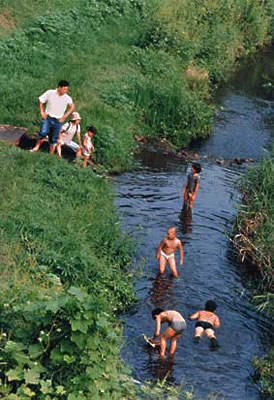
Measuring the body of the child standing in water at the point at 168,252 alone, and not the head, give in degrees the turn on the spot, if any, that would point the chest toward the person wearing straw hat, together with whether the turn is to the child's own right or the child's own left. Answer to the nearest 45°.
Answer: approximately 135° to the child's own right

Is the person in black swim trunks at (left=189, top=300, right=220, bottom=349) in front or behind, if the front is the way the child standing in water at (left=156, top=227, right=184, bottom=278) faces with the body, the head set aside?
in front

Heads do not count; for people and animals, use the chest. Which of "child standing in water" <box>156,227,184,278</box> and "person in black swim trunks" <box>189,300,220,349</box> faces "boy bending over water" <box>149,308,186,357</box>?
the child standing in water

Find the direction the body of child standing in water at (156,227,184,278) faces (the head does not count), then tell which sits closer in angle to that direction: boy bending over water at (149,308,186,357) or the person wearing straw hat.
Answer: the boy bending over water

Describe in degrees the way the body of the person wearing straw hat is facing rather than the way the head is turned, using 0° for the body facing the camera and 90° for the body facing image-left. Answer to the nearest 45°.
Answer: approximately 315°

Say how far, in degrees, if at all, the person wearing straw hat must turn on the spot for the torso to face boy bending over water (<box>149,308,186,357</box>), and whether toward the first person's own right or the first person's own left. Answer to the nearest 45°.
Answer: approximately 45° to the first person's own right
